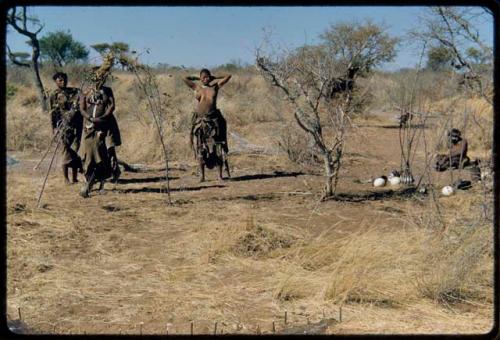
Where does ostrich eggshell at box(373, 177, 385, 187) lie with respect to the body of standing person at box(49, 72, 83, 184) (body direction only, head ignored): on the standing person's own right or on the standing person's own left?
on the standing person's own left

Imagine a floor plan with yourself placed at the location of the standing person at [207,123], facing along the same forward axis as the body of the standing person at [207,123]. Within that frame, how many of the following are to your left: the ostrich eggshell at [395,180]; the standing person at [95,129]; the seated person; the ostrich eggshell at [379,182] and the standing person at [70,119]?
3

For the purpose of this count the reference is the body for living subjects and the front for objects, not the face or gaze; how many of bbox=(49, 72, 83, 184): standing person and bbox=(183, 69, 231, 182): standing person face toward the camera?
2

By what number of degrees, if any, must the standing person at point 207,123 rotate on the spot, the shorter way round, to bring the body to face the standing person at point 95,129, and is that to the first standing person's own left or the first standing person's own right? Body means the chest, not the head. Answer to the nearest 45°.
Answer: approximately 45° to the first standing person's own right

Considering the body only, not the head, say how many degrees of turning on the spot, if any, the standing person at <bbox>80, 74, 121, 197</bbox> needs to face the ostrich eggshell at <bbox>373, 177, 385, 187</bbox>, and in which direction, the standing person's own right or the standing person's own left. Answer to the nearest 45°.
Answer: approximately 135° to the standing person's own left

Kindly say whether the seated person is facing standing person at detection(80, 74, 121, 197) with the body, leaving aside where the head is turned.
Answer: yes

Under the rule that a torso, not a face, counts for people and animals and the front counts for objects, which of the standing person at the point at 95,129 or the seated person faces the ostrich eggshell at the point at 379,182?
the seated person

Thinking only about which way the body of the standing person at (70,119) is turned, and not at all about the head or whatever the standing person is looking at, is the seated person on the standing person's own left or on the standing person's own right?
on the standing person's own left

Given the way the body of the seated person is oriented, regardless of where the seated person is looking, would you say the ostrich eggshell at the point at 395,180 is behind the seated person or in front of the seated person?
in front

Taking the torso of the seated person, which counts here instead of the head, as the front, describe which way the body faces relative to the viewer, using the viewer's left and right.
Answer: facing the viewer and to the left of the viewer

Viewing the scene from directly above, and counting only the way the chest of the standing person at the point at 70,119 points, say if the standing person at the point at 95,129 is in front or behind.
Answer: in front

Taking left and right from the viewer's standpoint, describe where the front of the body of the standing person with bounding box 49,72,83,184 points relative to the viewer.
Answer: facing the viewer

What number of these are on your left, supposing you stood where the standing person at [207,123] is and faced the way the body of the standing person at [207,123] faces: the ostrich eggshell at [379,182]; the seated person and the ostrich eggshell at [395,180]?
3

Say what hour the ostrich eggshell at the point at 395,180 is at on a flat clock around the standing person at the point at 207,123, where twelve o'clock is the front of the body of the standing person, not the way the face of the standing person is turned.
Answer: The ostrich eggshell is roughly at 9 o'clock from the standing person.
